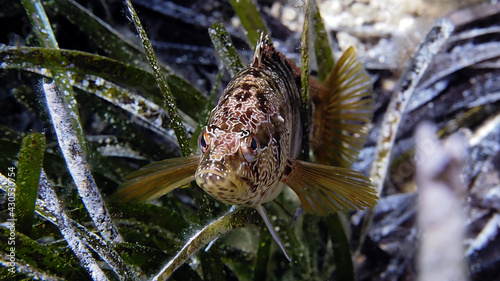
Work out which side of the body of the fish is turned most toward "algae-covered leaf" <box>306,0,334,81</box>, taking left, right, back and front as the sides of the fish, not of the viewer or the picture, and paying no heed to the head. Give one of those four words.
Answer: back

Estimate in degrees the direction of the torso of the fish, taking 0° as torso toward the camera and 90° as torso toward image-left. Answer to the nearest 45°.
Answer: approximately 45°

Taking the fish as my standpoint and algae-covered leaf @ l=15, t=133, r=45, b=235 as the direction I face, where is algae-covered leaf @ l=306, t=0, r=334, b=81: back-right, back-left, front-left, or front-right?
back-right
